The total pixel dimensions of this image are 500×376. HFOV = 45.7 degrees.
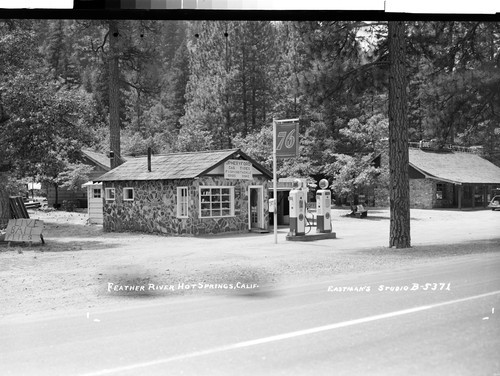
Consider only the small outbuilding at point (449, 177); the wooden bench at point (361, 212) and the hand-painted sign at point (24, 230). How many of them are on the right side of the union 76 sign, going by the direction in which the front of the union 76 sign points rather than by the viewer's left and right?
1

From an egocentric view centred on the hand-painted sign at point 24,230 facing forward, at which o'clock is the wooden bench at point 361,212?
The wooden bench is roughly at 9 o'clock from the hand-painted sign.

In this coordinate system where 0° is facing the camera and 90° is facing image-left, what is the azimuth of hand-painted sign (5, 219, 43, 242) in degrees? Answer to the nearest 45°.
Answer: approximately 0°

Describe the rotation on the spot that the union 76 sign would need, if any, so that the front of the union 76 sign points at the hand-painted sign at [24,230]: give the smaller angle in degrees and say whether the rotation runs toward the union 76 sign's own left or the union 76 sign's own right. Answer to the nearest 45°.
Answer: approximately 90° to the union 76 sign's own right

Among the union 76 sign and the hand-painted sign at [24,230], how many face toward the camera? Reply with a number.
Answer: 2

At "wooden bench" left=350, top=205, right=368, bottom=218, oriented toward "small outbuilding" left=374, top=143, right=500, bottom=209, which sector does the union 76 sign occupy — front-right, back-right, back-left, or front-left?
back-right

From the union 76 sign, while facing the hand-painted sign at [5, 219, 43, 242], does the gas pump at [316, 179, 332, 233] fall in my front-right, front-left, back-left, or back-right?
back-right

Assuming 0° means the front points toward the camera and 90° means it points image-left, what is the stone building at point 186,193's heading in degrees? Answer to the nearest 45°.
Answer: approximately 315°

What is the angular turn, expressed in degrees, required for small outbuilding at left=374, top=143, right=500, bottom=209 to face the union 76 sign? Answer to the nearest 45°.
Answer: approximately 90° to its right

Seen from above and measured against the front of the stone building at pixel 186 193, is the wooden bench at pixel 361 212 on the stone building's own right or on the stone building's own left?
on the stone building's own left
